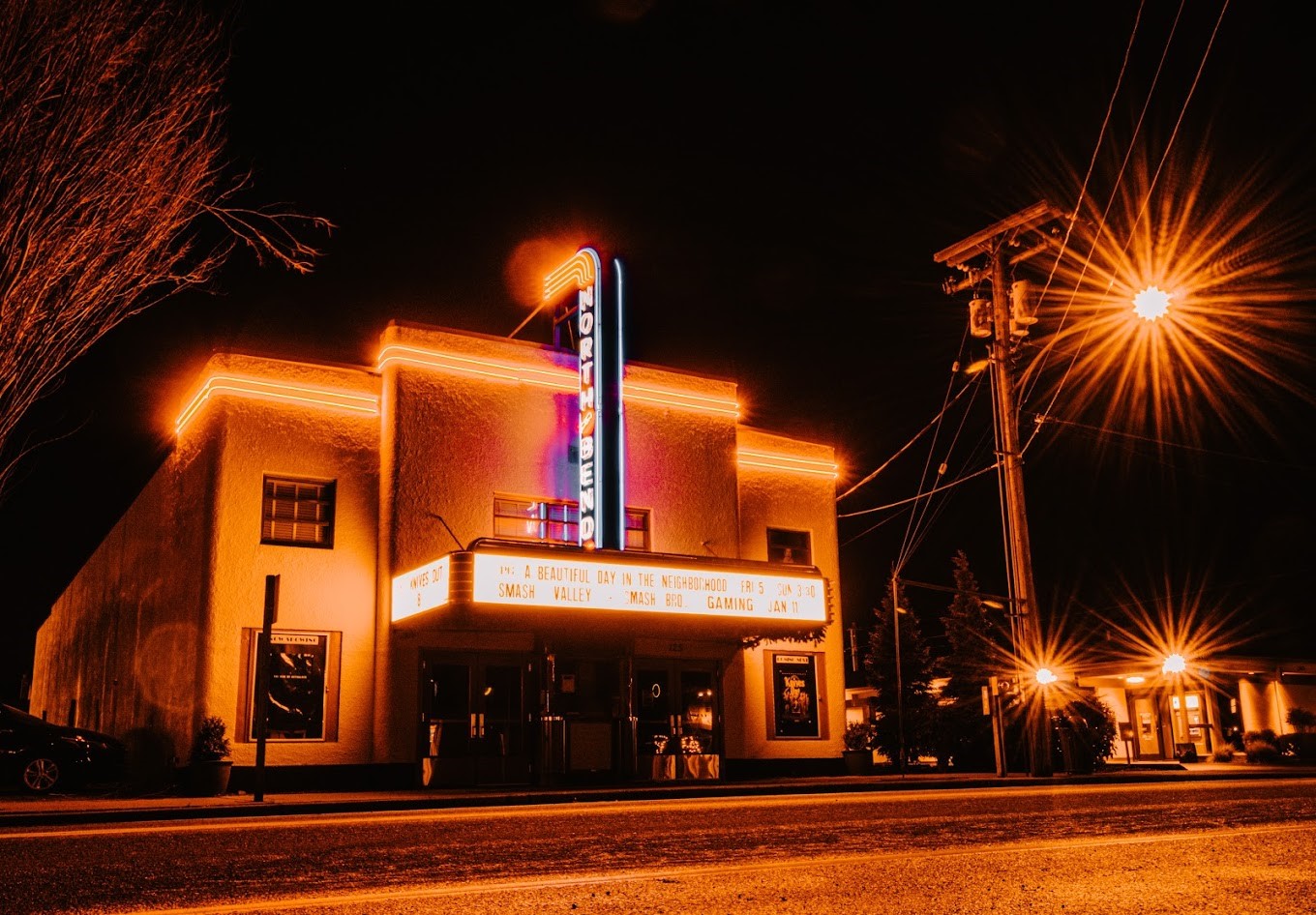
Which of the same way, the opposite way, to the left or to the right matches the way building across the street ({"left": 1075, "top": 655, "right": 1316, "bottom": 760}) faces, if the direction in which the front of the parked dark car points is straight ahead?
to the right

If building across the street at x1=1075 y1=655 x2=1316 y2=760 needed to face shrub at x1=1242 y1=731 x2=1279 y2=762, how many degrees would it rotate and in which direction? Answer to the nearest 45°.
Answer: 0° — it already faces it

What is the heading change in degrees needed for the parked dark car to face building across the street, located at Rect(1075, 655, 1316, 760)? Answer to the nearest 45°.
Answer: approximately 45° to its left

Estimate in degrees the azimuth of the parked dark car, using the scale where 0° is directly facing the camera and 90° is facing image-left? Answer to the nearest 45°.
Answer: approximately 315°

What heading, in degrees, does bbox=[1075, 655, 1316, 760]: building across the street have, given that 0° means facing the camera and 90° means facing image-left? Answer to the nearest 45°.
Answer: approximately 0°

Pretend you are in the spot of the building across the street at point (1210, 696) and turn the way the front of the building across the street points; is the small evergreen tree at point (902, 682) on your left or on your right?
on your right

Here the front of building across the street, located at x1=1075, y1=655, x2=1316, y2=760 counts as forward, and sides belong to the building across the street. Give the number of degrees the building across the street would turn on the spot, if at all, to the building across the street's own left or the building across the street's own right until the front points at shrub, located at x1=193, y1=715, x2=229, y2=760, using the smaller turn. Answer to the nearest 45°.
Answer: approximately 45° to the building across the street's own right
